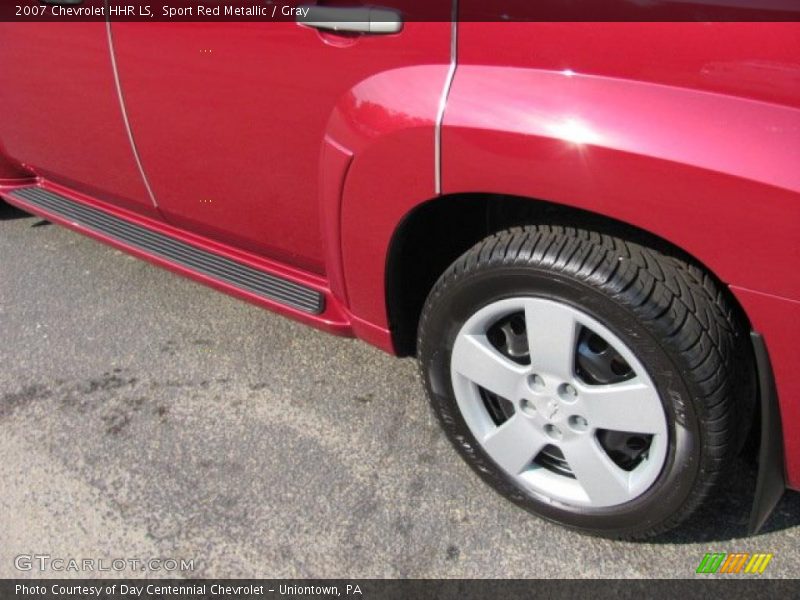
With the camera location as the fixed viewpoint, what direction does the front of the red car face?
facing away from the viewer and to the left of the viewer
